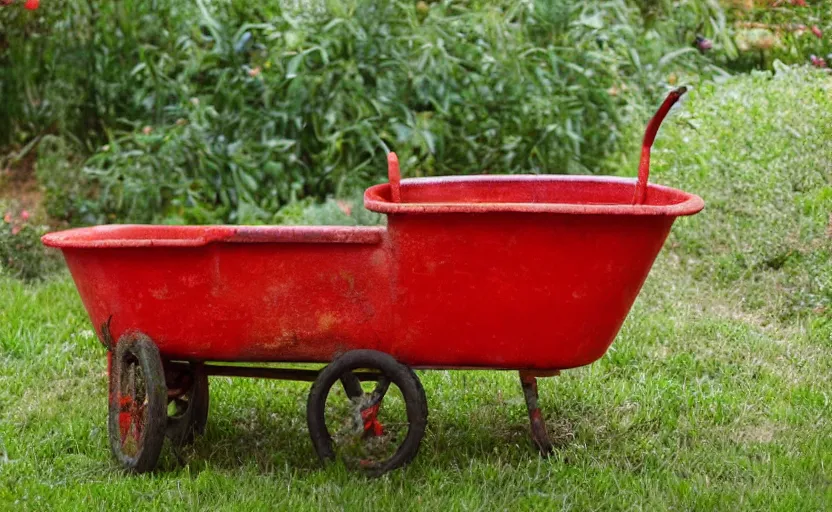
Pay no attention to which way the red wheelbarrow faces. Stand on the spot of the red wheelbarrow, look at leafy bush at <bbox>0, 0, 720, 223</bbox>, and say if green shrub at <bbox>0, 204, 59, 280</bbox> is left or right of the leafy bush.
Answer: left

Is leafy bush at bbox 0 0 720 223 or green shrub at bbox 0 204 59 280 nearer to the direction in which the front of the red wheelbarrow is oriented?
the green shrub

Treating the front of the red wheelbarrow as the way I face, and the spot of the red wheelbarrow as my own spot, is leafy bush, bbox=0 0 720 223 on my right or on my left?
on my right

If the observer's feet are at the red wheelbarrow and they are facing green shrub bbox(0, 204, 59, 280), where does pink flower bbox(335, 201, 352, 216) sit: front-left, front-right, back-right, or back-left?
front-right

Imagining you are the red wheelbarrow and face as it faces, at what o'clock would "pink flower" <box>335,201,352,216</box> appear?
The pink flower is roughly at 3 o'clock from the red wheelbarrow.

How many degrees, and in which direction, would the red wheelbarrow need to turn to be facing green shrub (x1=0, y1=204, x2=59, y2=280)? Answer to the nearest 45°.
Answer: approximately 45° to its right

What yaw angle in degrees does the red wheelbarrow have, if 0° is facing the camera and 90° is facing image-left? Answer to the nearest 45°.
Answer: approximately 90°

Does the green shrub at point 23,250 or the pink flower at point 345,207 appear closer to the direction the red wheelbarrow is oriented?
the green shrub
